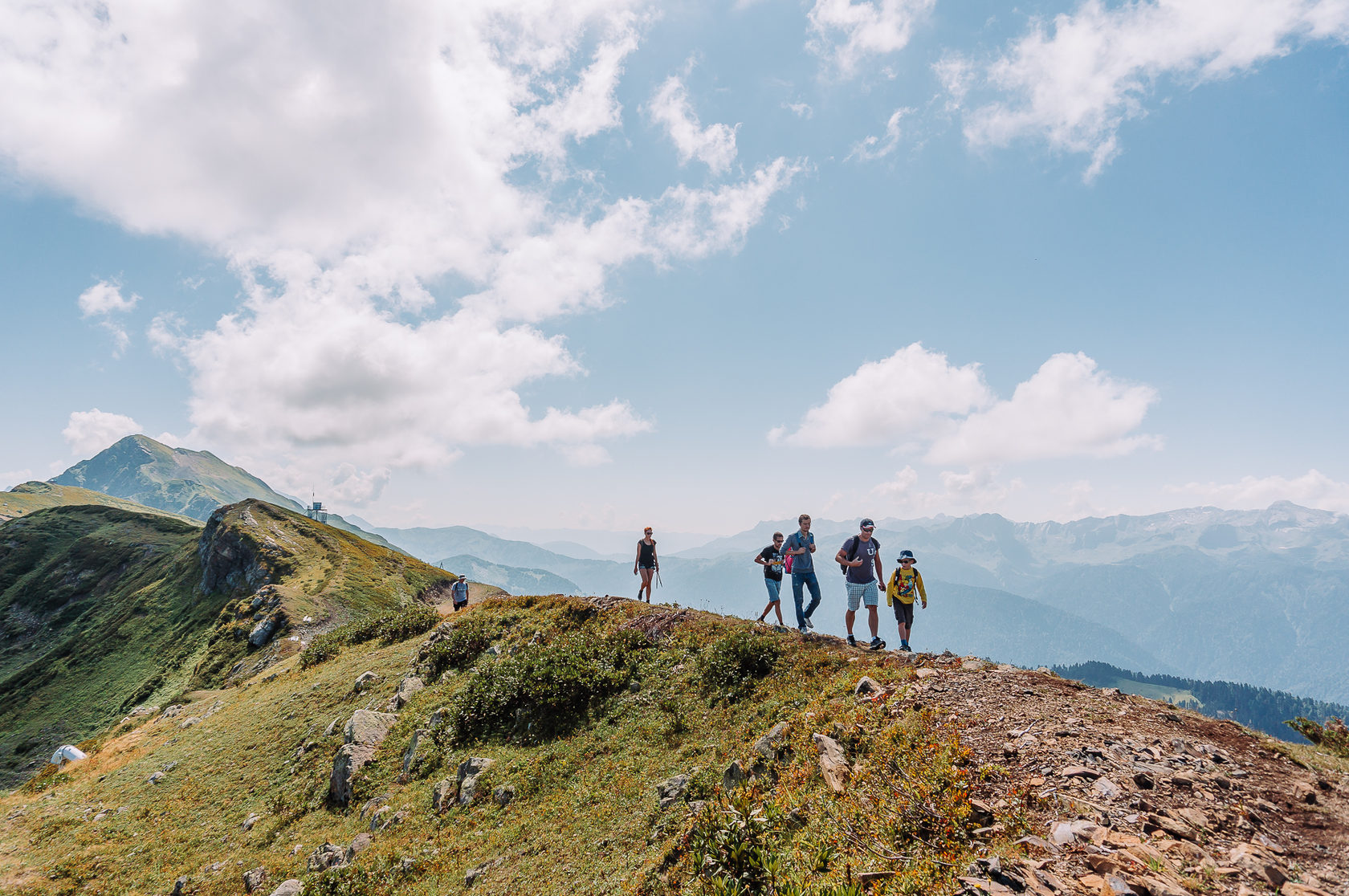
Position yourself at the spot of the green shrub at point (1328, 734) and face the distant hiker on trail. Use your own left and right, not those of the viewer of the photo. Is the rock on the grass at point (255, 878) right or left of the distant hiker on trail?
left

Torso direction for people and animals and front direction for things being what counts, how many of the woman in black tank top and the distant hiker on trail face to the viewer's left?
0

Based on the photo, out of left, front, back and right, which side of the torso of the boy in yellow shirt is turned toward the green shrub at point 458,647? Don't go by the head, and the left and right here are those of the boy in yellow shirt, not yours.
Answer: right

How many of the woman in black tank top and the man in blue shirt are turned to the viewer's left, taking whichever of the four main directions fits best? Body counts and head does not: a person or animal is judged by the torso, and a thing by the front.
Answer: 0

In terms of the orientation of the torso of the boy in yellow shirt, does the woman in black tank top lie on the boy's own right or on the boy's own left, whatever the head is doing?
on the boy's own right

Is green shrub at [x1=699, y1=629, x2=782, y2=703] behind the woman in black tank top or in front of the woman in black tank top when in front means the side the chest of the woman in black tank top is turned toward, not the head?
in front

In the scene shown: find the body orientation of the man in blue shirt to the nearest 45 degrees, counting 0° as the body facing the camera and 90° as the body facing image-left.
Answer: approximately 315°

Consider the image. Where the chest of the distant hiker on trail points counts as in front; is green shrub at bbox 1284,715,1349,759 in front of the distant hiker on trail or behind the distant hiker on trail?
in front
